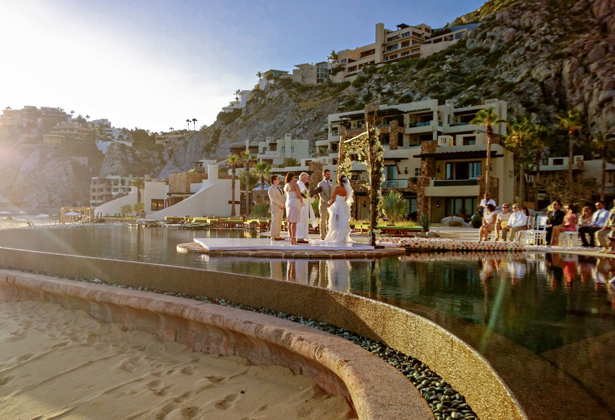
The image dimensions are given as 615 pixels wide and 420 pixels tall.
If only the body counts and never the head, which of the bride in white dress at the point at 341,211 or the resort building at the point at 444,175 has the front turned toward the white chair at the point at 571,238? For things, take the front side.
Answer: the resort building

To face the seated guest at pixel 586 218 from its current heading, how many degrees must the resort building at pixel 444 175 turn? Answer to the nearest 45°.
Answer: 0° — it already faces them

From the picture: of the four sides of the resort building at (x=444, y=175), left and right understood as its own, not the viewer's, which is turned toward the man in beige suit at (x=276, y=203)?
front

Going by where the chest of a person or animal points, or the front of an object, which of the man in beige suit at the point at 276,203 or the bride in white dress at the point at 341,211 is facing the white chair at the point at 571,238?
the man in beige suit

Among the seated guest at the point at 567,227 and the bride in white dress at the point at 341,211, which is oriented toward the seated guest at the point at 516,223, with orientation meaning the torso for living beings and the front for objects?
the seated guest at the point at 567,227

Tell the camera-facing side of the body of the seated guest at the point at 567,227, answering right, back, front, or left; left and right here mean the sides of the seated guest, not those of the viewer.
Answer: left

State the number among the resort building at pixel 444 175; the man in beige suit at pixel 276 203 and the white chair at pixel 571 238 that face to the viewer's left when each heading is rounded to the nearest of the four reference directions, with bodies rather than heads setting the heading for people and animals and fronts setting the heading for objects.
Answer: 1

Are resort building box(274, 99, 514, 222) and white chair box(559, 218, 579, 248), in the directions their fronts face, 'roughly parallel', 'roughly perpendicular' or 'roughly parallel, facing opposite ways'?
roughly perpendicular

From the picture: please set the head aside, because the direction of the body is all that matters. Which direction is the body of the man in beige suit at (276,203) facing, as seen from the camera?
to the viewer's right

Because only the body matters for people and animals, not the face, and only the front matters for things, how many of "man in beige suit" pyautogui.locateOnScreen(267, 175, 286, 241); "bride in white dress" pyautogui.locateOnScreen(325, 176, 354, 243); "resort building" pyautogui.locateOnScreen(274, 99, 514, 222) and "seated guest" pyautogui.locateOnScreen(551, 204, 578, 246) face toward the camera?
1

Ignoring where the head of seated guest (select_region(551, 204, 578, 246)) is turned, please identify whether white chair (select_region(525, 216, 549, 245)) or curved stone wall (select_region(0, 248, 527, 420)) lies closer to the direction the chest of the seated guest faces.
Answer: the white chair

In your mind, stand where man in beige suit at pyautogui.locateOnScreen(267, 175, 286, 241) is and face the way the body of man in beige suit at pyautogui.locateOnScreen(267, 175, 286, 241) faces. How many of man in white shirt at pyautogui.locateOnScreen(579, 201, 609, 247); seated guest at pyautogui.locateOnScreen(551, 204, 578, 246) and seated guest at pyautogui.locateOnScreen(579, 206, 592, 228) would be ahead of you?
3
